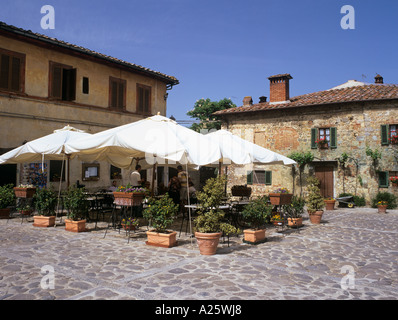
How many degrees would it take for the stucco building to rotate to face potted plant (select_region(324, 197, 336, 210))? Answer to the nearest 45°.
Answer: approximately 45° to its left

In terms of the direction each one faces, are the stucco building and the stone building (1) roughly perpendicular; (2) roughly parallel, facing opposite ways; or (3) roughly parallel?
roughly perpendicular

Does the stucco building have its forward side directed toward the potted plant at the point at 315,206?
yes

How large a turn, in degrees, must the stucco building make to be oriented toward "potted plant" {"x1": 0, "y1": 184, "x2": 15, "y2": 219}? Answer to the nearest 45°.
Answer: approximately 45° to its right

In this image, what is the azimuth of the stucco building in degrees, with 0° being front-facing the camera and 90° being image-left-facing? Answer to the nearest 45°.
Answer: approximately 315°

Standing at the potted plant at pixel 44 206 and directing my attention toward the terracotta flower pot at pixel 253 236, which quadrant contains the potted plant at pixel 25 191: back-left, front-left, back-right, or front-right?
back-left

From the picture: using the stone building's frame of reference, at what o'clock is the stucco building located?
The stucco building is roughly at 2 o'clock from the stone building.

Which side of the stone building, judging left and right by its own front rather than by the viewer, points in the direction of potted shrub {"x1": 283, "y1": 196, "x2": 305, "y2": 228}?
front

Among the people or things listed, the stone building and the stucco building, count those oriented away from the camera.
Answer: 0

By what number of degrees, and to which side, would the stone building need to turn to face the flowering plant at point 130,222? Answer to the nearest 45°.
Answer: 0° — it already faces it

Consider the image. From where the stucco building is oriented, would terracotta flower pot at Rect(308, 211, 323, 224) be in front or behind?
in front

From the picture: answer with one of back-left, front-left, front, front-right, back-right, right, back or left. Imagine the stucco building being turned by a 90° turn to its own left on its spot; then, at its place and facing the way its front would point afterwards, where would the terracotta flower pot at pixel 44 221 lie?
back-right

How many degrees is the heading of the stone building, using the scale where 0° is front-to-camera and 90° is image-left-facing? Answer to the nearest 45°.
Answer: approximately 0°

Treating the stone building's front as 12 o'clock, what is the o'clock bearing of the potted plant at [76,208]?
The potted plant is roughly at 1 o'clock from the stone building.

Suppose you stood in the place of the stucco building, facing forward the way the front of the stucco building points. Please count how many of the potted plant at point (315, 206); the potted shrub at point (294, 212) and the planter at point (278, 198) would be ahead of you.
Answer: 3

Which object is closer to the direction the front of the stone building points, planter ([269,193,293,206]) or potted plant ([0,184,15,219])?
the planter
